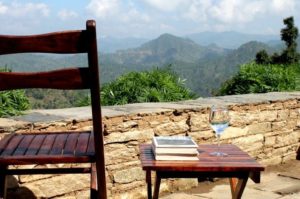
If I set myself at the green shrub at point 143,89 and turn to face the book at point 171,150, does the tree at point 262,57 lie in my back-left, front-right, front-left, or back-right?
back-left

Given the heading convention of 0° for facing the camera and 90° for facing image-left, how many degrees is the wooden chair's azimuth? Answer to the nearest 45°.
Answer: approximately 180°

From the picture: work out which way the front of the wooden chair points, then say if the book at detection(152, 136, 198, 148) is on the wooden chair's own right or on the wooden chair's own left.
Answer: on the wooden chair's own right

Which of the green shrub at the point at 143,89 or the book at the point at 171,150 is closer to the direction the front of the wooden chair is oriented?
the green shrub

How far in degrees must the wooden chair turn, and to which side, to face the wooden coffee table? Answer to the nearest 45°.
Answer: approximately 90° to its right

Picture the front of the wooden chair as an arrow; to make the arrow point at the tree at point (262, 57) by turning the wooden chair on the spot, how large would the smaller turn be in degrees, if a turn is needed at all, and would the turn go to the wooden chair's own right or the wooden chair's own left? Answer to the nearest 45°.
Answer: approximately 45° to the wooden chair's own right

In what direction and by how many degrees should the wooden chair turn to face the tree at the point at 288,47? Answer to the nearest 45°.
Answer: approximately 45° to its right

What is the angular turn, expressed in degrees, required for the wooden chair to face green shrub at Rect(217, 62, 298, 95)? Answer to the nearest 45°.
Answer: approximately 45° to its right
